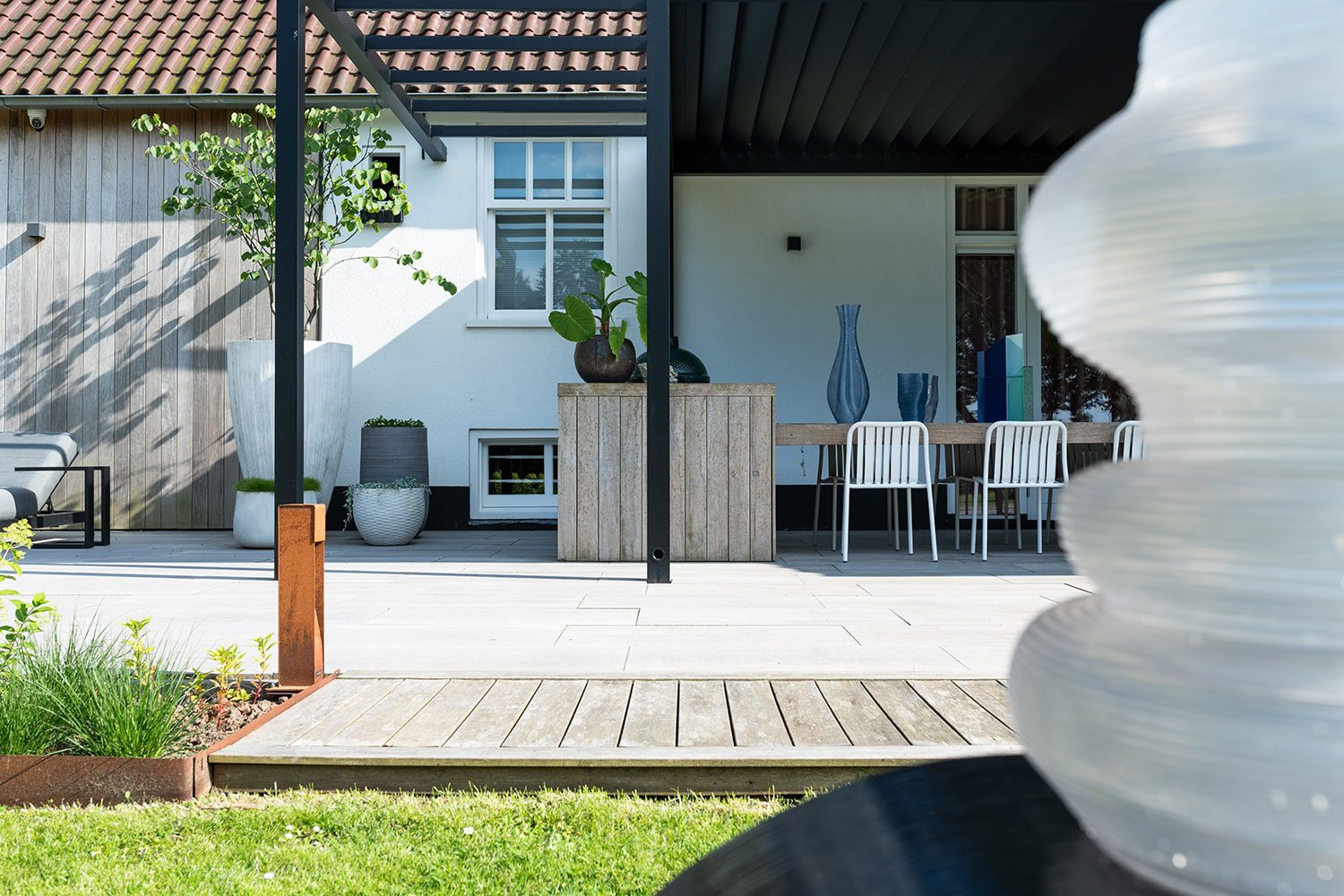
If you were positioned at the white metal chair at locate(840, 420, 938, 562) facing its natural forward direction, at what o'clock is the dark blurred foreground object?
The dark blurred foreground object is roughly at 6 o'clock from the white metal chair.

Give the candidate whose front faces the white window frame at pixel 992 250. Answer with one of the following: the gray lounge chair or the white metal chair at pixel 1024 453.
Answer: the white metal chair

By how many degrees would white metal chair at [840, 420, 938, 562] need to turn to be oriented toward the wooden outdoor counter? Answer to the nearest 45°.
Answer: approximately 90° to its left

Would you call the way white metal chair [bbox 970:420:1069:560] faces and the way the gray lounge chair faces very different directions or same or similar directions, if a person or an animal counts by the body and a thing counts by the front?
very different directions

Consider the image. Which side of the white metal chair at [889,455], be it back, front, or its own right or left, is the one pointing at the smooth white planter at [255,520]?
left

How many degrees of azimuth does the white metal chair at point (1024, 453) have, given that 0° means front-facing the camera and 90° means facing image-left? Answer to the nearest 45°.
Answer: approximately 180°

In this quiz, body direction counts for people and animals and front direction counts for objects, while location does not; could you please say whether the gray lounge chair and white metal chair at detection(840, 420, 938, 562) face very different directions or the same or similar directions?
very different directions

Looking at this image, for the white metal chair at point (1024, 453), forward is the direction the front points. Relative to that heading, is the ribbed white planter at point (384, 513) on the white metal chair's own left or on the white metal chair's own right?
on the white metal chair's own left

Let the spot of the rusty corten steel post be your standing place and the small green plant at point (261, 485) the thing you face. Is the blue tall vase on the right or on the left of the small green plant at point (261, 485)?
right

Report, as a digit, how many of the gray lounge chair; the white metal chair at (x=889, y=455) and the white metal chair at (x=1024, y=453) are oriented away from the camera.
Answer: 2

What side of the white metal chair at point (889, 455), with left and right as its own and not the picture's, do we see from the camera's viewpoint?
back

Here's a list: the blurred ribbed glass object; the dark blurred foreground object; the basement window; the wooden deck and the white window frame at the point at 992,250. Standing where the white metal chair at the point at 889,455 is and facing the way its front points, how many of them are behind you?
3
